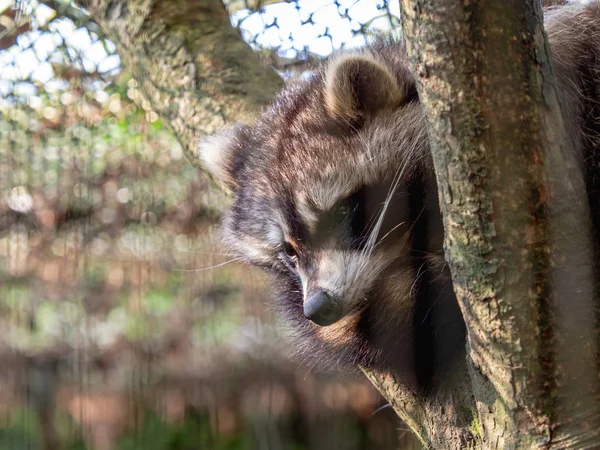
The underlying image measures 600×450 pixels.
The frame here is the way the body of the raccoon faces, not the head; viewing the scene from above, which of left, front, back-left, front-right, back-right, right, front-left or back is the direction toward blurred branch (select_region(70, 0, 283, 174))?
right

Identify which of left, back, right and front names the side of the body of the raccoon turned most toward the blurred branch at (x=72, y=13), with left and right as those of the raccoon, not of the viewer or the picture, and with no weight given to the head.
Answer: right

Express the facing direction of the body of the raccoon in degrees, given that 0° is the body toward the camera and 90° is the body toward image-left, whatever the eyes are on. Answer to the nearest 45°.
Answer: approximately 45°
